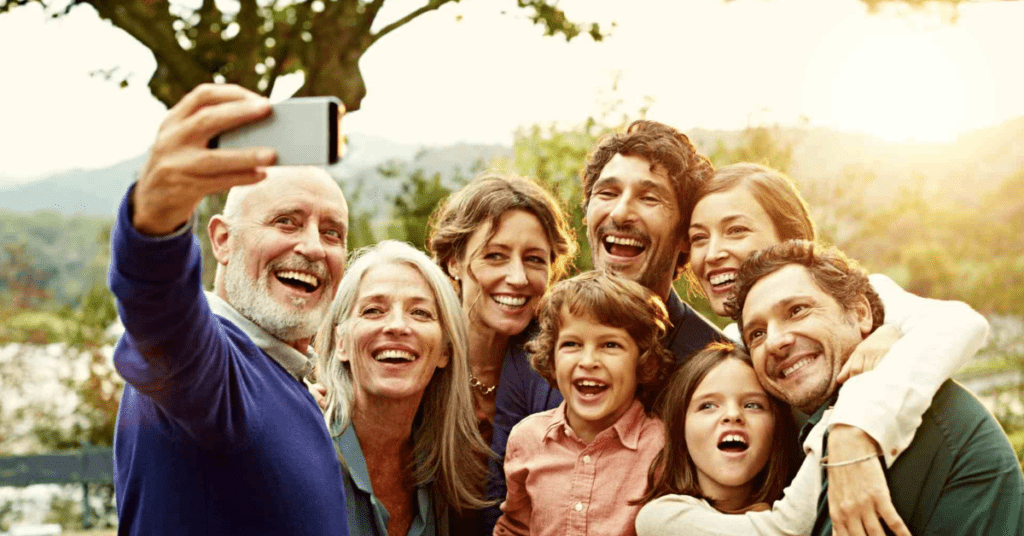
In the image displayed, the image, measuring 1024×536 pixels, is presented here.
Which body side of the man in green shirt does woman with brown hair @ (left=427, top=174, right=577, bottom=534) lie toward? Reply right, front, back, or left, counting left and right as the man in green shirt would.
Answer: right

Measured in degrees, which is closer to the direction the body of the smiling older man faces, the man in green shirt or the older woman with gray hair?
the man in green shirt

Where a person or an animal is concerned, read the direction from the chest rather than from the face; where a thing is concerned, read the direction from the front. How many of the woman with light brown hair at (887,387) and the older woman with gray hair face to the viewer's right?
0

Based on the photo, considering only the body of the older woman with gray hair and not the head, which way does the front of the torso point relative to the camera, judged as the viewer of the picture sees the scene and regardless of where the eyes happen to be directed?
toward the camera

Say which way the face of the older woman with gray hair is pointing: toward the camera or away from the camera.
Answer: toward the camera

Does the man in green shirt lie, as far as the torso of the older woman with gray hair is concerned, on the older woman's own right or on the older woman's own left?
on the older woman's own left

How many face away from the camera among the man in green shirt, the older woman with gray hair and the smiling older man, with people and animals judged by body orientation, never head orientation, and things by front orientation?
0

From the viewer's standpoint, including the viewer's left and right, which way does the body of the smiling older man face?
facing the viewer and to the right of the viewer

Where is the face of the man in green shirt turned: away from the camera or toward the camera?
toward the camera

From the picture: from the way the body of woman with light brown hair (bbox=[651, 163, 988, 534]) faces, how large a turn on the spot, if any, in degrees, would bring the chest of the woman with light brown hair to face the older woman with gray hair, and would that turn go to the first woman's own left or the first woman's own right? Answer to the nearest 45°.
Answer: approximately 45° to the first woman's own right

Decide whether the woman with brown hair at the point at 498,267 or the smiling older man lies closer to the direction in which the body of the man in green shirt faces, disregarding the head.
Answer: the smiling older man

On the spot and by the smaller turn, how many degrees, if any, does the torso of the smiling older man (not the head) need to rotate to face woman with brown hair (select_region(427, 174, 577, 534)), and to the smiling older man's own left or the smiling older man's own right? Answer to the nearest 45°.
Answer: approximately 90° to the smiling older man's own left

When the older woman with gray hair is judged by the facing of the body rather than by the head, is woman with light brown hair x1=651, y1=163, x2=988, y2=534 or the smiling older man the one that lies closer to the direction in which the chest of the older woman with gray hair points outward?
the smiling older man

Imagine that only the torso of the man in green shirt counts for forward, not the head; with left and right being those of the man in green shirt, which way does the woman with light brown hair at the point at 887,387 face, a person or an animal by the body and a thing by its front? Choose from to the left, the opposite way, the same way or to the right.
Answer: the same way

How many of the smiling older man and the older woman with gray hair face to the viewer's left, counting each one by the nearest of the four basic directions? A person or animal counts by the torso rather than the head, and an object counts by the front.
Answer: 0

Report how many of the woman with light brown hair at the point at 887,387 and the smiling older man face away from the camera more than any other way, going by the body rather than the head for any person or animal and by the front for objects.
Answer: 0

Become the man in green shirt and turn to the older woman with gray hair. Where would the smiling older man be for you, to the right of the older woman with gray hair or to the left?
left

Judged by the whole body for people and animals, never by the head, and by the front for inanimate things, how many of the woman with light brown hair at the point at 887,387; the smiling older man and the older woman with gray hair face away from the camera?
0

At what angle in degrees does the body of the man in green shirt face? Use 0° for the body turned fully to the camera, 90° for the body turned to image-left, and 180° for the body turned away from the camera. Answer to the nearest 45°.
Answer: approximately 45°

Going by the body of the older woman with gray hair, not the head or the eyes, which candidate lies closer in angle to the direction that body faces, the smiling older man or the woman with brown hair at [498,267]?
the smiling older man
